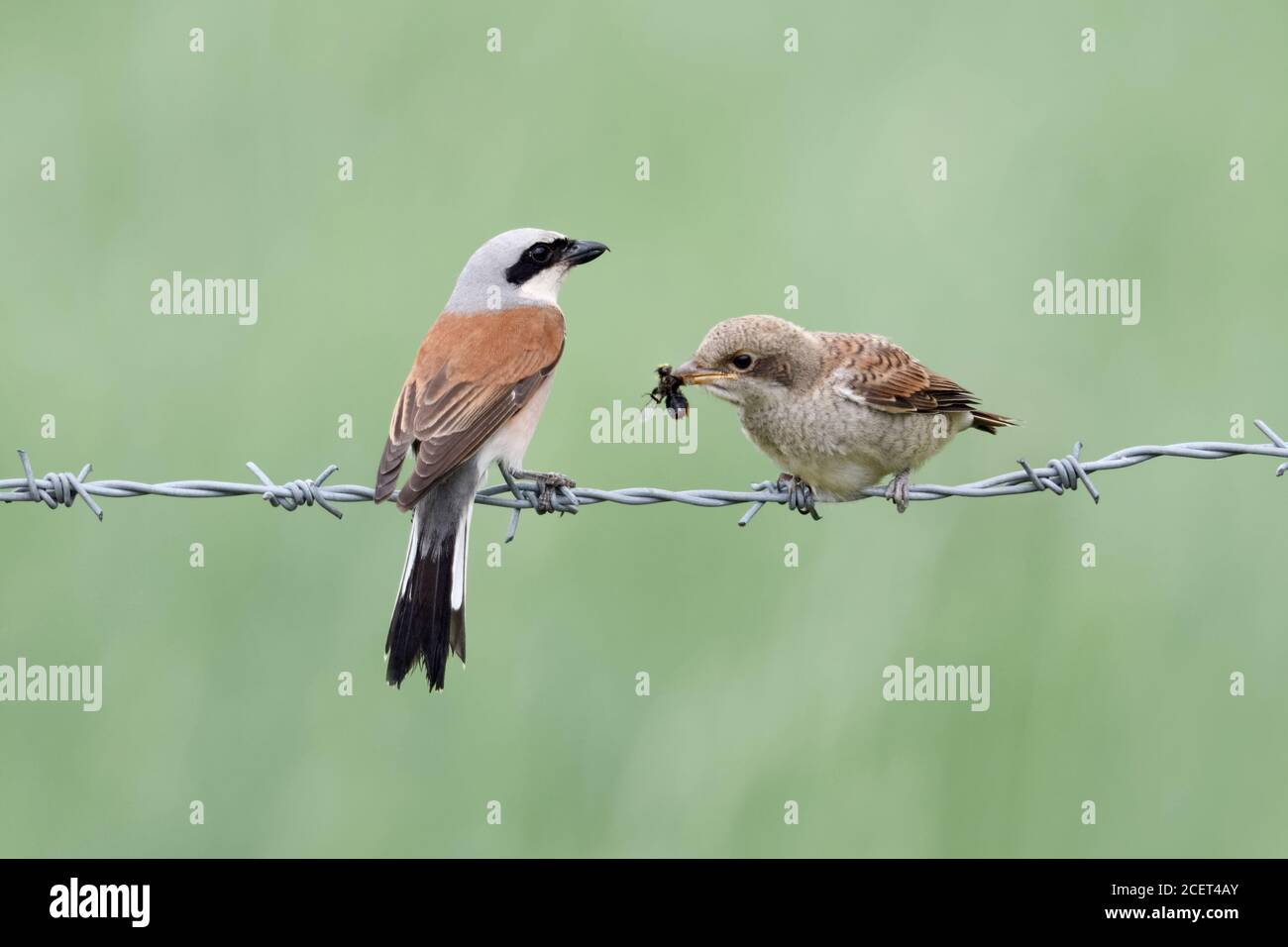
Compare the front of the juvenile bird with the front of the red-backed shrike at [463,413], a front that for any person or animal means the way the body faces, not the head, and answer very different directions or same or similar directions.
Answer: very different directions

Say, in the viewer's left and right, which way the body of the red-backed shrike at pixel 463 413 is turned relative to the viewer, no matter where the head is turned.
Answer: facing away from the viewer and to the right of the viewer

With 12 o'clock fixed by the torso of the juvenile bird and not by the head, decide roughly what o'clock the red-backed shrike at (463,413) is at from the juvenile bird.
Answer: The red-backed shrike is roughly at 1 o'clock from the juvenile bird.

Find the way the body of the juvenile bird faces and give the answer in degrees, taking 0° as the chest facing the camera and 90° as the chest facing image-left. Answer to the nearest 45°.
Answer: approximately 45°
